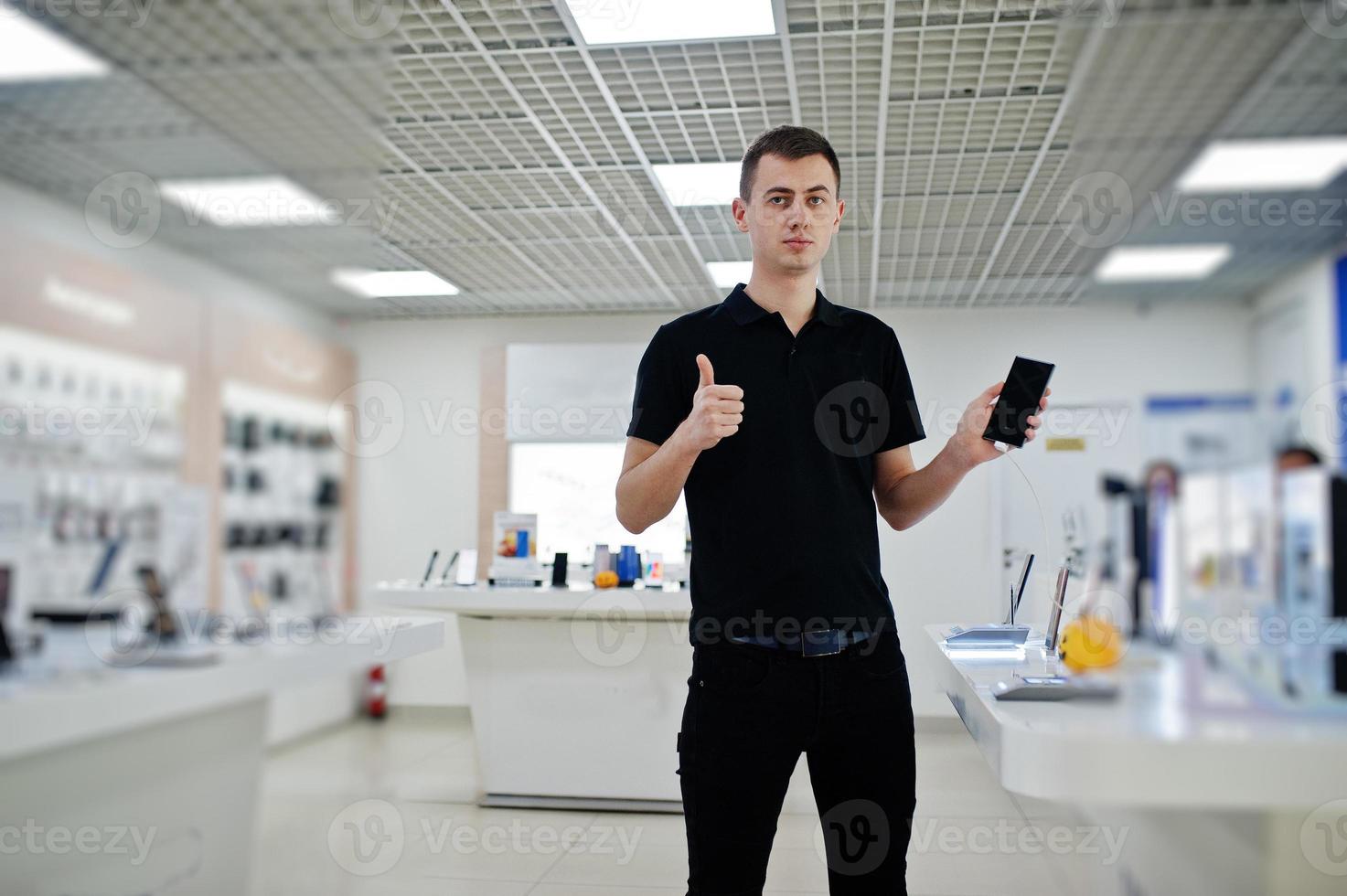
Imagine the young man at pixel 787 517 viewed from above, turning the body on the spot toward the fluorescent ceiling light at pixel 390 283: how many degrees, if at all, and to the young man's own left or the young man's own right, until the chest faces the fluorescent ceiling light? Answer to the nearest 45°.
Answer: approximately 135° to the young man's own right

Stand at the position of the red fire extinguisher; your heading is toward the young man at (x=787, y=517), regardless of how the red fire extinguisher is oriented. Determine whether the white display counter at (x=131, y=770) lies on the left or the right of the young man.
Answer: right

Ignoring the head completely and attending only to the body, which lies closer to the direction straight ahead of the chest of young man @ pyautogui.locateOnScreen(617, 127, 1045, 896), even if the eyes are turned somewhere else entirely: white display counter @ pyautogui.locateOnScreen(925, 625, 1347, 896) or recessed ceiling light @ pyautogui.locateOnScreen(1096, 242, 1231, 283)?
the white display counter

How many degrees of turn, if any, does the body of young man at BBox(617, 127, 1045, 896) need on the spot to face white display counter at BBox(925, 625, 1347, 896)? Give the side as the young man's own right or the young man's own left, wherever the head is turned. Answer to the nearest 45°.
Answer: approximately 45° to the young man's own left

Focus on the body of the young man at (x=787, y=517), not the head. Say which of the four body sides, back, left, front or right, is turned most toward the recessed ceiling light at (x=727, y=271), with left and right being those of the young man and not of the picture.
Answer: back

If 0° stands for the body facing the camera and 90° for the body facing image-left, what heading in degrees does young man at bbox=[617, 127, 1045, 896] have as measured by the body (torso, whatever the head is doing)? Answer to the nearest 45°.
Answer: approximately 0°

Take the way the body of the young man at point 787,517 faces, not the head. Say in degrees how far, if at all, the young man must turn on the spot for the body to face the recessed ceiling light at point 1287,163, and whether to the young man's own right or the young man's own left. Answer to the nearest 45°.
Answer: approximately 135° to the young man's own left

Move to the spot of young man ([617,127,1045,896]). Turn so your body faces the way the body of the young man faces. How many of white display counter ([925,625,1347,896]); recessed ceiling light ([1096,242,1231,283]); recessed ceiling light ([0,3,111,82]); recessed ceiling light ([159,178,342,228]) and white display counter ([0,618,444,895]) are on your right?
3

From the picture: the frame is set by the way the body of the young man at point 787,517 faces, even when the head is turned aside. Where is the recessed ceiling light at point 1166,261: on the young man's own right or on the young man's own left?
on the young man's own left

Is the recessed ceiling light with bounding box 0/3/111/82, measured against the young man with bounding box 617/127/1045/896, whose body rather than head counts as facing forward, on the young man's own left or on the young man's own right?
on the young man's own right

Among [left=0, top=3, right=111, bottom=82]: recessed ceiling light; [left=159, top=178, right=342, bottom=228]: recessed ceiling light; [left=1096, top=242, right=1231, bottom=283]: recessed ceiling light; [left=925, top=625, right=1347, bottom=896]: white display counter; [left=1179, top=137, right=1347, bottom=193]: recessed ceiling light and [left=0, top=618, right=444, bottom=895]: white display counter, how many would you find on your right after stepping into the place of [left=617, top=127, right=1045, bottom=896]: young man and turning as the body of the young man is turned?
3
